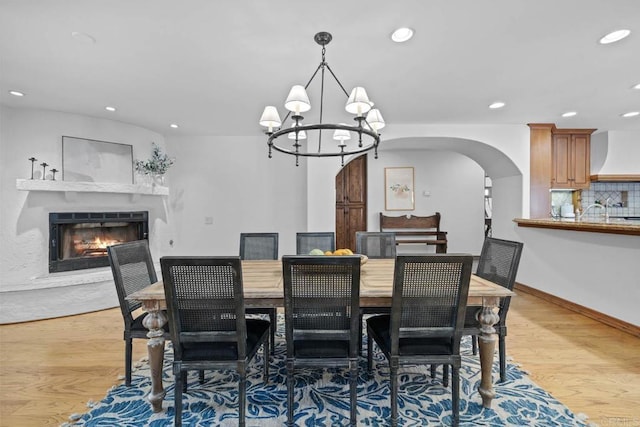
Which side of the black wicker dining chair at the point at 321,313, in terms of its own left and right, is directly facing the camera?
back

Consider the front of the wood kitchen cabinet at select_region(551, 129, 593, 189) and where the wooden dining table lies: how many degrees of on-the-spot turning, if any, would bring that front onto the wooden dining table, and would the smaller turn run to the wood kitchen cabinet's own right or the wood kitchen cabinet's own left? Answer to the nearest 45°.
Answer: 0° — it already faces it

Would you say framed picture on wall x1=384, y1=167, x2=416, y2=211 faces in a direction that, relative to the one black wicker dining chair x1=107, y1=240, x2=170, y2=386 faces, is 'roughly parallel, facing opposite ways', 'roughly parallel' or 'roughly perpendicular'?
roughly perpendicular

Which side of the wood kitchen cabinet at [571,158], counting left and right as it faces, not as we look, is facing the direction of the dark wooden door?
right

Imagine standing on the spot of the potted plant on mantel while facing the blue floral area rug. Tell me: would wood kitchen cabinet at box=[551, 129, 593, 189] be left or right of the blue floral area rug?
left

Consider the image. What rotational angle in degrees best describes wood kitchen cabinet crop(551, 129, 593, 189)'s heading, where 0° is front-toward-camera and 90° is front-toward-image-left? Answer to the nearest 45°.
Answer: approximately 0°

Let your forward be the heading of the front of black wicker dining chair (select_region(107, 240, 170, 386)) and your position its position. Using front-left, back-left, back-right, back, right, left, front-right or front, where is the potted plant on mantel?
back-left

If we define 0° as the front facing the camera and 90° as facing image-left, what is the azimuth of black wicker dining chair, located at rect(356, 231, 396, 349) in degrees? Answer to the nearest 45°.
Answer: approximately 0°

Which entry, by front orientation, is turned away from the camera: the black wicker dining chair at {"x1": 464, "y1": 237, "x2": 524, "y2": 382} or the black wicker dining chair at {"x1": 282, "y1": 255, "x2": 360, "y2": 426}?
the black wicker dining chair at {"x1": 282, "y1": 255, "x2": 360, "y2": 426}
